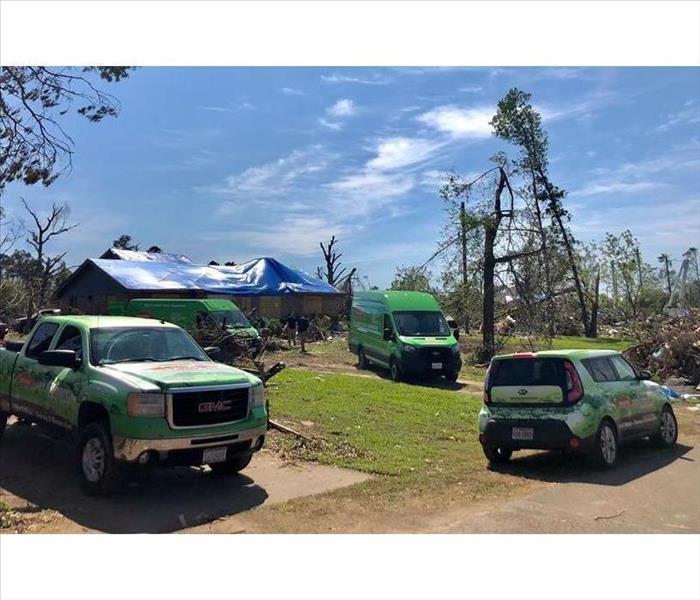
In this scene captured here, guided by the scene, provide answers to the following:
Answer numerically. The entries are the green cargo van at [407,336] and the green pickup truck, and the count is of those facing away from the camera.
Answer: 0

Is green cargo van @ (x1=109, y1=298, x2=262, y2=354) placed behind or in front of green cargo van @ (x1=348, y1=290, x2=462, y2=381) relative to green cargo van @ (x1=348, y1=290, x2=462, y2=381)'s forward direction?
behind

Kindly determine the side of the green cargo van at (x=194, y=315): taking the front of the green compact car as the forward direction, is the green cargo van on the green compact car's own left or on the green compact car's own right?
on the green compact car's own left

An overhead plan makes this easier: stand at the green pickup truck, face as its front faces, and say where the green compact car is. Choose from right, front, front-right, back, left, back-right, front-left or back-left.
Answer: front-left

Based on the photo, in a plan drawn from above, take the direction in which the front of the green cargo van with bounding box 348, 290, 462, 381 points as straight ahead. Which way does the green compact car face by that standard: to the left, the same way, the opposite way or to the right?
to the left

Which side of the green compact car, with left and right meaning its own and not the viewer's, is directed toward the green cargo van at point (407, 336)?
left

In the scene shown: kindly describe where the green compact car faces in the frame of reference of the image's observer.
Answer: facing away from the viewer and to the right of the viewer

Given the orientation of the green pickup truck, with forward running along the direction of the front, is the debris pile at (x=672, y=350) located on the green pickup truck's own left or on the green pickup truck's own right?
on the green pickup truck's own left

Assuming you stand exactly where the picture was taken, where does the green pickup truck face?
facing the viewer and to the right of the viewer

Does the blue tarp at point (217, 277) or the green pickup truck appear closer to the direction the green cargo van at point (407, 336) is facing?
the green pickup truck

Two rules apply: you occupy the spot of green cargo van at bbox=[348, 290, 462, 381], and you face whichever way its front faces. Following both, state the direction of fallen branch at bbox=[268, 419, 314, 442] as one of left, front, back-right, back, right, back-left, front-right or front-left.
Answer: front-right

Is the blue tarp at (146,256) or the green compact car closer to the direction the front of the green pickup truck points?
the green compact car
